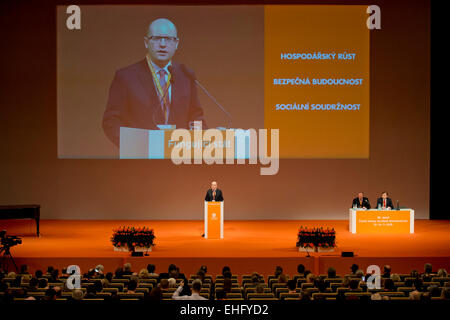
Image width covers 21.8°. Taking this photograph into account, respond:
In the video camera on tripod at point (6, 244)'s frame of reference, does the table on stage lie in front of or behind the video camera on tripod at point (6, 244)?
in front

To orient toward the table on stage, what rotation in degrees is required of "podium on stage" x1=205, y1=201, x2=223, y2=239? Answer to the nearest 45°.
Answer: approximately 90° to its left

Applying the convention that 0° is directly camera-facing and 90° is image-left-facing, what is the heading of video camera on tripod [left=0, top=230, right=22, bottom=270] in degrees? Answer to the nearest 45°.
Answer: approximately 270°

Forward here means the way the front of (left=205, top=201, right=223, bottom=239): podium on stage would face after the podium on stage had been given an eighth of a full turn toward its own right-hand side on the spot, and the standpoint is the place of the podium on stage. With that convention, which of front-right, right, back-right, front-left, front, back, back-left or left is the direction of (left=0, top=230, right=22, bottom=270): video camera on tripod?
front

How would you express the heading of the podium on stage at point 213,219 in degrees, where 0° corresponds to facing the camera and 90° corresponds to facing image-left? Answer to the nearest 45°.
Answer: approximately 0°
